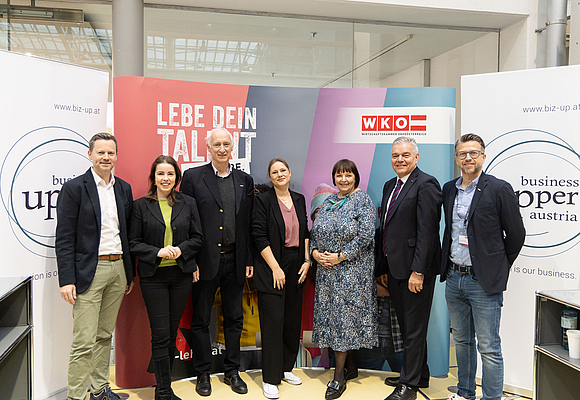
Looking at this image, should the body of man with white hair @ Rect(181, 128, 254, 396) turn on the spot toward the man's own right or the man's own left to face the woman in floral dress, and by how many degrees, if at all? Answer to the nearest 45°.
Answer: approximately 90° to the man's own left

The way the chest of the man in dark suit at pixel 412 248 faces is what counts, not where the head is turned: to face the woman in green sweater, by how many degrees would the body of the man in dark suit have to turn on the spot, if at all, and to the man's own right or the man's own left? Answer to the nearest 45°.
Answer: approximately 45° to the man's own right

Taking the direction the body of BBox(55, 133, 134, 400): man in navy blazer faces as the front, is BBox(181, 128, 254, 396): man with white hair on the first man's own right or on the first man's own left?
on the first man's own left

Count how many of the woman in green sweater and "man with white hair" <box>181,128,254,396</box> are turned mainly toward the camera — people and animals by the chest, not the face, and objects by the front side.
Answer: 2

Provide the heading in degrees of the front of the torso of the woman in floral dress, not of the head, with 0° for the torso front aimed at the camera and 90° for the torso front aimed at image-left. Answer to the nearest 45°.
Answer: approximately 45°
